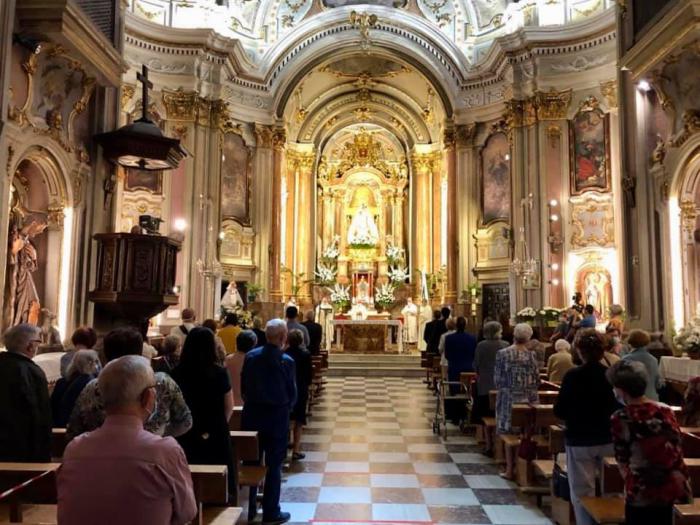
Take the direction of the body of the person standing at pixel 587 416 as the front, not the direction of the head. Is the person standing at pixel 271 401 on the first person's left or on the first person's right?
on the first person's left

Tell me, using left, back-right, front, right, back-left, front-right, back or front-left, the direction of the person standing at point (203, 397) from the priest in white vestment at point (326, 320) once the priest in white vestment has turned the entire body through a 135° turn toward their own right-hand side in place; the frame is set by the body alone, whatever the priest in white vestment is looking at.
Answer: back-left

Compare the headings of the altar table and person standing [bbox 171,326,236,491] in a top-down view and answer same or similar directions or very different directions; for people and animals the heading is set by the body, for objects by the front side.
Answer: very different directions

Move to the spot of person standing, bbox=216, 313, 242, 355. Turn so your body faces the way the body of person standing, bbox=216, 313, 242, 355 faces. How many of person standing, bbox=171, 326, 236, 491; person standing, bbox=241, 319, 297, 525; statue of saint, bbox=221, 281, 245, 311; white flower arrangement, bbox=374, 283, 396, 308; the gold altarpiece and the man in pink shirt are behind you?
3

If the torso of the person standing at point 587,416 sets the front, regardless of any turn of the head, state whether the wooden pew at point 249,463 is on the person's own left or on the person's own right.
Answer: on the person's own left

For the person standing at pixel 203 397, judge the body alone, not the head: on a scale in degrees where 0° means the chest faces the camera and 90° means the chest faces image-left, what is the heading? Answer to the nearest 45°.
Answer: approximately 180°

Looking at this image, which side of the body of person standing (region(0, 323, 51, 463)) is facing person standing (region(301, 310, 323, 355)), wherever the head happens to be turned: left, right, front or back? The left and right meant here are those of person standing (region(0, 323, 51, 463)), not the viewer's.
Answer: front

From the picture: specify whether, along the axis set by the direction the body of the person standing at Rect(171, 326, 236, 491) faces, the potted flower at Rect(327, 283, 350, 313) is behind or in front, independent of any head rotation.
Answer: in front

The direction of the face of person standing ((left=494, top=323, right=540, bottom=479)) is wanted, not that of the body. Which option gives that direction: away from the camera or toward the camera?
away from the camera

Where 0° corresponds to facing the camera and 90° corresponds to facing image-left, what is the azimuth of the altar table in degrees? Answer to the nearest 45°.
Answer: approximately 0°

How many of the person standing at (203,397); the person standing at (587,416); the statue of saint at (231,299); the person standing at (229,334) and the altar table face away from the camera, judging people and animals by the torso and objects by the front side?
3

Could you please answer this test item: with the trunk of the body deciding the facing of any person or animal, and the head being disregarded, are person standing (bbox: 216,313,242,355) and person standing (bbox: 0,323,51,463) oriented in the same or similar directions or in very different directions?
same or similar directions

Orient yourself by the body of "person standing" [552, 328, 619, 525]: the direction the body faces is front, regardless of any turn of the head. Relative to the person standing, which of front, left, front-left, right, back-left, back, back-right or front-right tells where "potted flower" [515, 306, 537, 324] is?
front

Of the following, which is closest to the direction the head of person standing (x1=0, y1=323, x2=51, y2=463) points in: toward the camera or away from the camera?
away from the camera

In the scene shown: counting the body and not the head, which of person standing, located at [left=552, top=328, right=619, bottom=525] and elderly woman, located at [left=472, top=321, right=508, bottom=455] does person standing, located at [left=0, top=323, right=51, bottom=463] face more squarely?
the elderly woman

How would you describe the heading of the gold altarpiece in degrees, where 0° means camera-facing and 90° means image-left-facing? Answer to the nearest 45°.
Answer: approximately 0°

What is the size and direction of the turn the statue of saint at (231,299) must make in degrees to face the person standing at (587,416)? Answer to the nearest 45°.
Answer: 0° — it already faces them

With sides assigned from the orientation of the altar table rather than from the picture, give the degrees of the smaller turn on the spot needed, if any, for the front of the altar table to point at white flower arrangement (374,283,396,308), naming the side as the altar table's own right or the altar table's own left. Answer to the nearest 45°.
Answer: approximately 180°

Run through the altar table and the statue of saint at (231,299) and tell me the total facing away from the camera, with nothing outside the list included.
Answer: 0

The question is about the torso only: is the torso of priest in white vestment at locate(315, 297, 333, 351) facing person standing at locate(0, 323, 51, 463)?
yes

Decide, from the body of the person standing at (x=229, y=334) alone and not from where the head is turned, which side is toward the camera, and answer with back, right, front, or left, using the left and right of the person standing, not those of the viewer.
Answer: back

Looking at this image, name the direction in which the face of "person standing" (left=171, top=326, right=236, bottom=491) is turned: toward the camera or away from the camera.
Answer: away from the camera

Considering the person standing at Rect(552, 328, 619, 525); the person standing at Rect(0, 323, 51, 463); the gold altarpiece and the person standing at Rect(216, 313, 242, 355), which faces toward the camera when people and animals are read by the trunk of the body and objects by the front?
the gold altarpiece

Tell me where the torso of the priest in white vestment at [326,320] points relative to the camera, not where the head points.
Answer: toward the camera

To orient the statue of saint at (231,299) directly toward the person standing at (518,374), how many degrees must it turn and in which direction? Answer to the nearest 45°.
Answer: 0° — it already faces them
